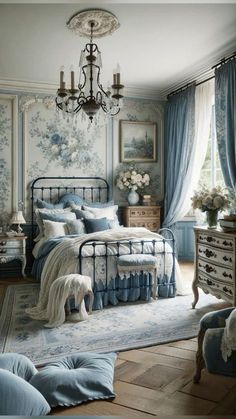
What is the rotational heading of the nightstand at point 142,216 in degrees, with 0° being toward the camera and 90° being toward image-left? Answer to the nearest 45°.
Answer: approximately 0°

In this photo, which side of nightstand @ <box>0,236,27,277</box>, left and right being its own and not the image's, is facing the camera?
front

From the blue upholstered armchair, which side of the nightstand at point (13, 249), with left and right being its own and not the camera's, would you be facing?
front

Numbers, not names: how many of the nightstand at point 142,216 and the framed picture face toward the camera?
2

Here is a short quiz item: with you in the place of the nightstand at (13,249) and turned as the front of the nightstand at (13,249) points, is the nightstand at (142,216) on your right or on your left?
on your left

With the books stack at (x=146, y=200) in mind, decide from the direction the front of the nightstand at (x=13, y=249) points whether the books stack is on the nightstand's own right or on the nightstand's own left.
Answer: on the nightstand's own left

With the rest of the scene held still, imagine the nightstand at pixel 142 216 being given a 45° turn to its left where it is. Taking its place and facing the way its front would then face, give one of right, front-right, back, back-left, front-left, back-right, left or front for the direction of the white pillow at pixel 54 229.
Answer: right

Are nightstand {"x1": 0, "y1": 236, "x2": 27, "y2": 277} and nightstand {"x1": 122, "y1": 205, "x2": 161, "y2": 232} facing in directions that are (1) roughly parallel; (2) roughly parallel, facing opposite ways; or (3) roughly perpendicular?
roughly parallel

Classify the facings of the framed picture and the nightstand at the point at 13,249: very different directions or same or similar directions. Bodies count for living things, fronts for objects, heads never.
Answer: same or similar directions

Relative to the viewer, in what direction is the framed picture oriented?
toward the camera

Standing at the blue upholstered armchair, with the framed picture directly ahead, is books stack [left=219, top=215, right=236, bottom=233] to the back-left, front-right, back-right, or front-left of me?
front-right

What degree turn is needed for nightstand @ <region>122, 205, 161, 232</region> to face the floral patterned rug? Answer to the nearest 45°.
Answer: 0° — it already faces it

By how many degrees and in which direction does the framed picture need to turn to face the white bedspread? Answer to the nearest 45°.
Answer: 0° — it already faces it

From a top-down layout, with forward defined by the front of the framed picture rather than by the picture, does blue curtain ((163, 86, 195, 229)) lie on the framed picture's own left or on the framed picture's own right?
on the framed picture's own left

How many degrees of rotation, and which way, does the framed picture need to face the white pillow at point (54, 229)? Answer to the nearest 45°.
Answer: approximately 45° to its right
